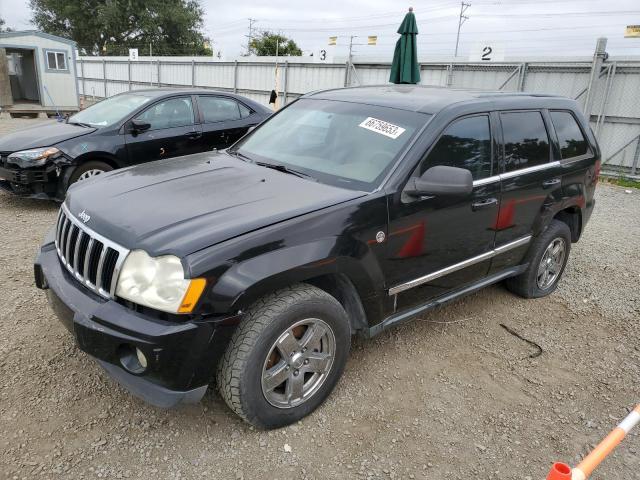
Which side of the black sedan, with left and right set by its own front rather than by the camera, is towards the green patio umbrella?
back

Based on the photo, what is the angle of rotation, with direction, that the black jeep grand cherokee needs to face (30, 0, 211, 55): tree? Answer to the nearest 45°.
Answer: approximately 135° to its right

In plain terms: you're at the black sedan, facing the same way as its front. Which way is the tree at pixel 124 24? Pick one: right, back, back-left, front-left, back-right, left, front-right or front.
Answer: back-right

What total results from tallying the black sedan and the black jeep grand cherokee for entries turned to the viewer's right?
0

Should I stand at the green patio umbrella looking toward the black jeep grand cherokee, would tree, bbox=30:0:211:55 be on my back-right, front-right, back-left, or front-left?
back-right

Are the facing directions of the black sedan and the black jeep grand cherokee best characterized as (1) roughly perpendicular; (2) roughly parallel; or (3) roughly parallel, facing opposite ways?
roughly parallel

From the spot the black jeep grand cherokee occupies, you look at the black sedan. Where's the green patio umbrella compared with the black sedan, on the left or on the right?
right

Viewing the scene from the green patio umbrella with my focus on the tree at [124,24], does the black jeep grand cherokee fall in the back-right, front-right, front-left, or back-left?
back-left

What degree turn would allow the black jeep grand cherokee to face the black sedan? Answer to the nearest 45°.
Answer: approximately 90° to its right

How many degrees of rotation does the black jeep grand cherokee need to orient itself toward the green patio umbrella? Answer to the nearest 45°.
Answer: approximately 135° to its right

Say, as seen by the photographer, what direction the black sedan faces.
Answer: facing the viewer and to the left of the viewer
